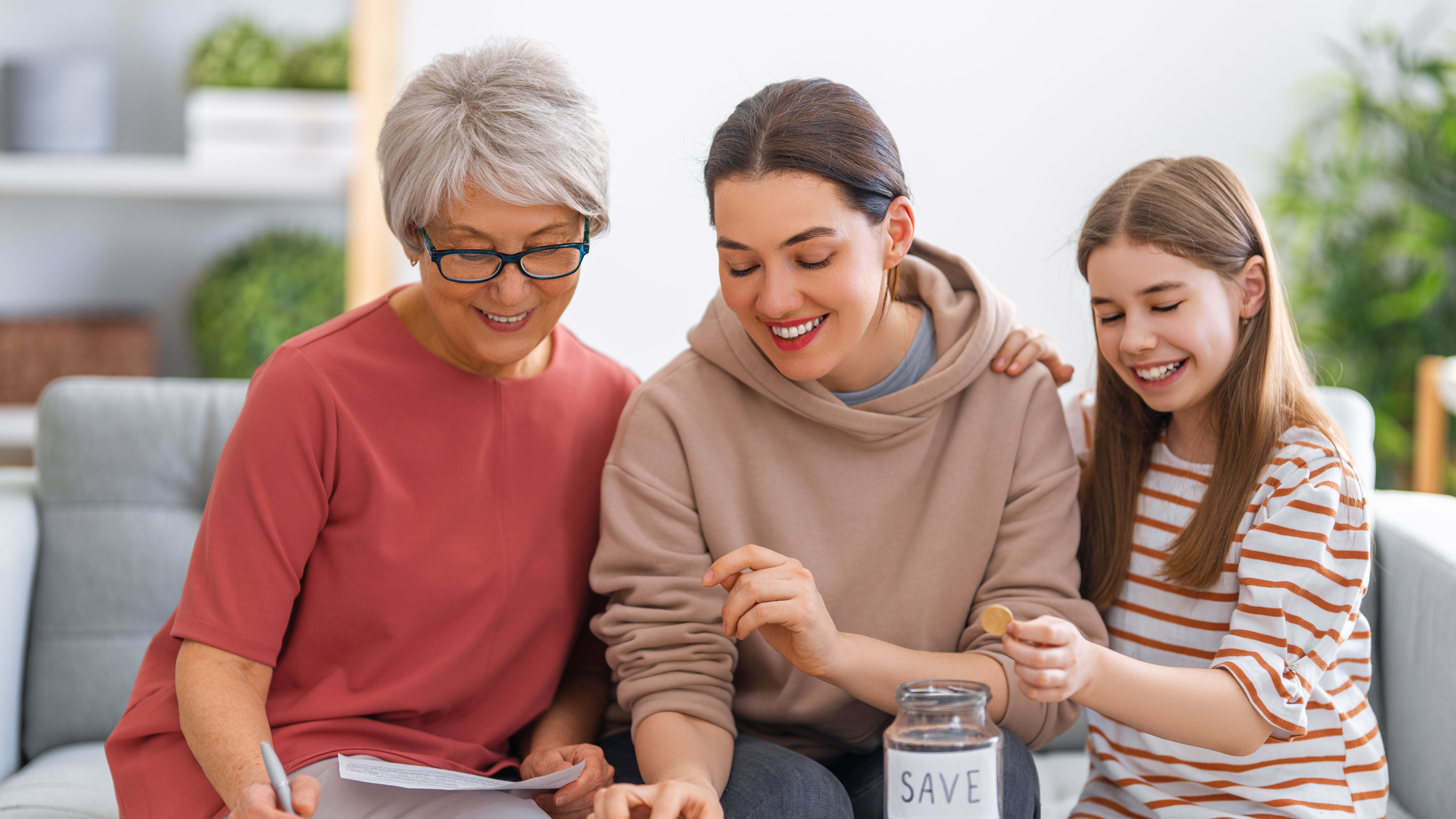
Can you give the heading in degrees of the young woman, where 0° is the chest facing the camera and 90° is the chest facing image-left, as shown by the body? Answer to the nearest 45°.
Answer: approximately 0°

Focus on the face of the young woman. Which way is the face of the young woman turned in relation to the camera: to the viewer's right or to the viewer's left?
to the viewer's left

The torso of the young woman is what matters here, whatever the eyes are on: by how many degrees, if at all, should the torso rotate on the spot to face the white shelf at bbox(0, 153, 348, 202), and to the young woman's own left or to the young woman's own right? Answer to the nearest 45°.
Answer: approximately 135° to the young woman's own right

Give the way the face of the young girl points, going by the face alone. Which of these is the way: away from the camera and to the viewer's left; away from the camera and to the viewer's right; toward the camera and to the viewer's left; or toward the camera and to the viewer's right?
toward the camera and to the viewer's left

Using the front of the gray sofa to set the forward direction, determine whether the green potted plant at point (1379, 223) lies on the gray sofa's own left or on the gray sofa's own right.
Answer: on the gray sofa's own left

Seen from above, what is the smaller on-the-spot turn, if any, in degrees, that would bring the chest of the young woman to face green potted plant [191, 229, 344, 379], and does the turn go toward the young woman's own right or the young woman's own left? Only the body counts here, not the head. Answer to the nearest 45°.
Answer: approximately 135° to the young woman's own right

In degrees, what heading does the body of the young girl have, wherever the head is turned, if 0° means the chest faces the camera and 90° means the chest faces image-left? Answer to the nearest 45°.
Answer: approximately 45°
